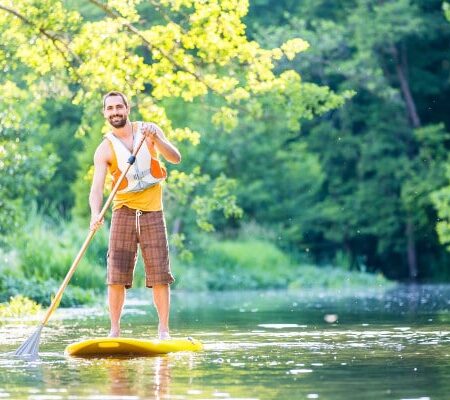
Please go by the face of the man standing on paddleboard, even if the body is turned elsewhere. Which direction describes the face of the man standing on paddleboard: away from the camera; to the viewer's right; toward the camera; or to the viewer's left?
toward the camera

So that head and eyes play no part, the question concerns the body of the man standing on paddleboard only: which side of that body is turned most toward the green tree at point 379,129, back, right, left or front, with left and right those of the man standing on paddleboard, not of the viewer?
back

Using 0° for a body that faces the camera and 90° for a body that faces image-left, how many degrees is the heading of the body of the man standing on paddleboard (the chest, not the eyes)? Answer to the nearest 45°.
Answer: approximately 0°

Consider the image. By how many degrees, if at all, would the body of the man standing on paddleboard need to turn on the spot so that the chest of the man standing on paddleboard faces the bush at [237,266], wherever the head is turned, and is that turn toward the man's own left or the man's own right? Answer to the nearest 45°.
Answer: approximately 180°

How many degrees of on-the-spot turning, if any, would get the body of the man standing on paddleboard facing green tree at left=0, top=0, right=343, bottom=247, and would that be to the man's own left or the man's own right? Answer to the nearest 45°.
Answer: approximately 180°

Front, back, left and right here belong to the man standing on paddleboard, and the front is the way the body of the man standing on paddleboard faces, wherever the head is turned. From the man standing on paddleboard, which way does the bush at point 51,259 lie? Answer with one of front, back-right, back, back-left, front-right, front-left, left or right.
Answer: back
